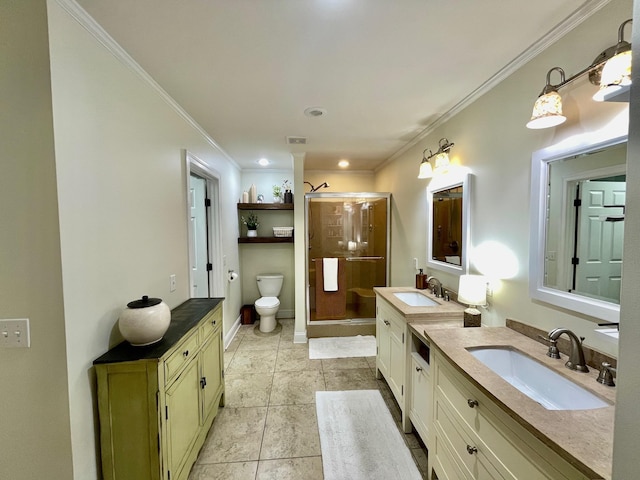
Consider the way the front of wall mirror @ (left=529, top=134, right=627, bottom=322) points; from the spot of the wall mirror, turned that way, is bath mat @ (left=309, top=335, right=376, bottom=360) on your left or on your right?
on your right

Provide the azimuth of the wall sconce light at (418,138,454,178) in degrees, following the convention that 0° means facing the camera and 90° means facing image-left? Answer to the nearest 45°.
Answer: approximately 45°

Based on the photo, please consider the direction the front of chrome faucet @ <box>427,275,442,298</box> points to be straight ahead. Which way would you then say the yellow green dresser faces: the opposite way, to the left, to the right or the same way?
the opposite way

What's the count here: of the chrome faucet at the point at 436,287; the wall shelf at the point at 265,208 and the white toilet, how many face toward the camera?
2

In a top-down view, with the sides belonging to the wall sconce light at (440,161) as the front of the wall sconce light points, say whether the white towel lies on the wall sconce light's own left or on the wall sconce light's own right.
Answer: on the wall sconce light's own right

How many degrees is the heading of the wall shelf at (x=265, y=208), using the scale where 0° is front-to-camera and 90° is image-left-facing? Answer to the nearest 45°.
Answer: approximately 0°

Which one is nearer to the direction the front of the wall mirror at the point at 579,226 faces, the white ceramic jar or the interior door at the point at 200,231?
the white ceramic jar

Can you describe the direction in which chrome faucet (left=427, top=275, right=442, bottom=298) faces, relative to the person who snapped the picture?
facing to the left of the viewer
